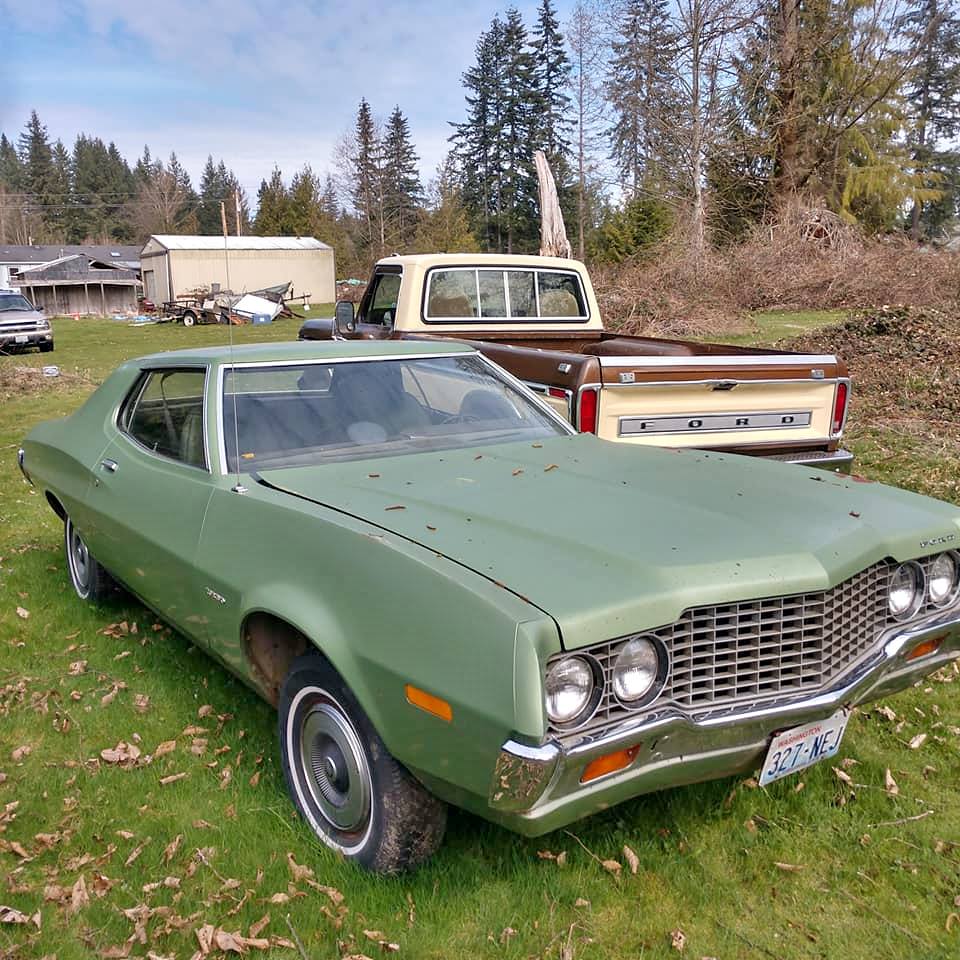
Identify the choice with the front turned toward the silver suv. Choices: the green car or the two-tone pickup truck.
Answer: the two-tone pickup truck

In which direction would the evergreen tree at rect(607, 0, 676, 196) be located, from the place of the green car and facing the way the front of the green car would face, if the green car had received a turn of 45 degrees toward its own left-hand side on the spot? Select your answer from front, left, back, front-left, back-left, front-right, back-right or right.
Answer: left

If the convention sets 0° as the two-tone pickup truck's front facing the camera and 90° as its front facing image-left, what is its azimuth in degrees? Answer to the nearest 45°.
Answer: approximately 135°

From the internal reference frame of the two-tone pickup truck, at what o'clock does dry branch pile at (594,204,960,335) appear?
The dry branch pile is roughly at 2 o'clock from the two-tone pickup truck.

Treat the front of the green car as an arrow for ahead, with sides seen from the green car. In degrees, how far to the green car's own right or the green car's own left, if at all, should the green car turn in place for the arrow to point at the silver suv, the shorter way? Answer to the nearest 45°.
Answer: approximately 180°

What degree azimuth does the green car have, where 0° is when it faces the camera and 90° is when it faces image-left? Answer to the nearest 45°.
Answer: approximately 315°

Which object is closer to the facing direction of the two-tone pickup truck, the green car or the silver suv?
the silver suv

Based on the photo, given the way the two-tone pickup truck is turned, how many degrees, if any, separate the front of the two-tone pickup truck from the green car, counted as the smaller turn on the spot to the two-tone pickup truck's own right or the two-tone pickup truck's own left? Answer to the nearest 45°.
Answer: approximately 135° to the two-tone pickup truck's own left

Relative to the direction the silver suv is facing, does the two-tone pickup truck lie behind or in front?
in front

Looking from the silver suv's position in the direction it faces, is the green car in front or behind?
in front

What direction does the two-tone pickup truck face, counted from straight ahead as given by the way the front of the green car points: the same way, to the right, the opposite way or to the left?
the opposite way

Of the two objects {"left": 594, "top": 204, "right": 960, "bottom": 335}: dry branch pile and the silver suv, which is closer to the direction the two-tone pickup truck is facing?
the silver suv

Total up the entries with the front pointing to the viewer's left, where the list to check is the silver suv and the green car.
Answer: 0

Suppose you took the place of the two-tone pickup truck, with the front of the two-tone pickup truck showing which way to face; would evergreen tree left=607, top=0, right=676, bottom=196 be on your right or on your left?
on your right
